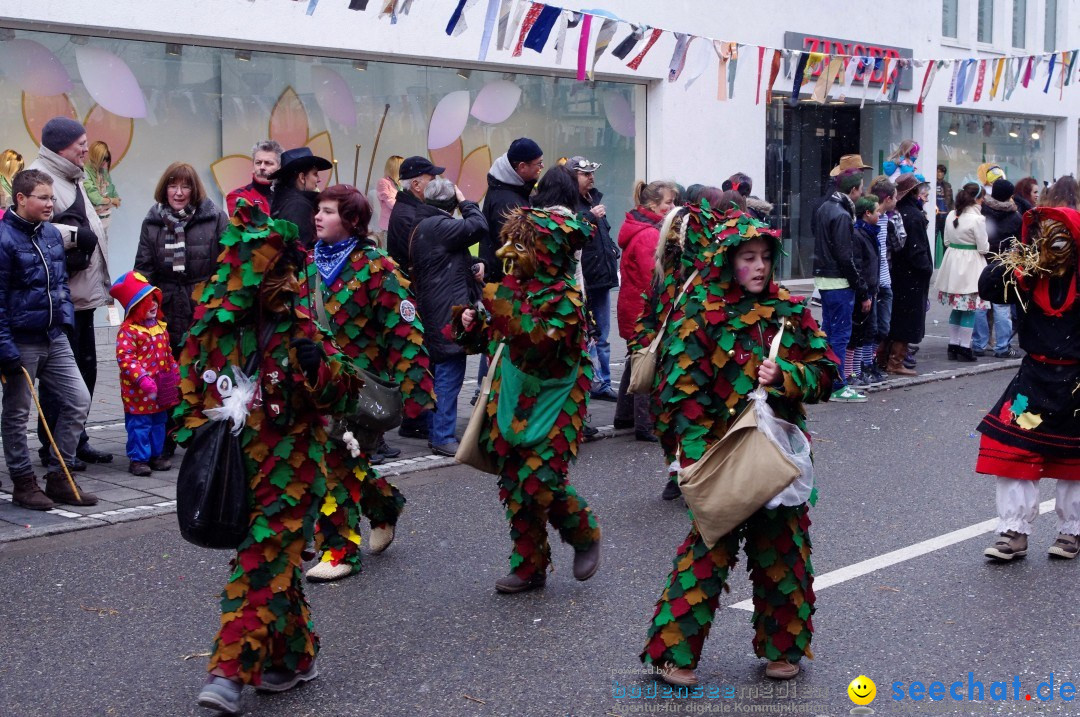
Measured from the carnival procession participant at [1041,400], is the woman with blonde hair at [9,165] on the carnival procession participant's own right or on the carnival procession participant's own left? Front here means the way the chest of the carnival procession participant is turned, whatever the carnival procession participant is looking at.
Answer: on the carnival procession participant's own right

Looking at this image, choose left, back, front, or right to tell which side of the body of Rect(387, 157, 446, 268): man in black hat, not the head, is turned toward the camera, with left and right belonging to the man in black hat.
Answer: right

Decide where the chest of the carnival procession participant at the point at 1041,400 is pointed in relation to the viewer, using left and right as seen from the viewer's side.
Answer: facing the viewer and to the left of the viewer

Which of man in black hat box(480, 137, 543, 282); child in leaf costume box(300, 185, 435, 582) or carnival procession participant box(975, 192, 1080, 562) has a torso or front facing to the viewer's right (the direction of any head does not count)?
the man in black hat

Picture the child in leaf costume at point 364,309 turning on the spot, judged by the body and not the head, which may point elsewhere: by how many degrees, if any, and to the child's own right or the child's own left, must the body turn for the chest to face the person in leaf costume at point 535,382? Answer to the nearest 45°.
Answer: approximately 90° to the child's own left

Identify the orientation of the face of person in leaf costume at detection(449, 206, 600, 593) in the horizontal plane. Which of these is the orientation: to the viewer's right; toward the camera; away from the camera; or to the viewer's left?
to the viewer's left

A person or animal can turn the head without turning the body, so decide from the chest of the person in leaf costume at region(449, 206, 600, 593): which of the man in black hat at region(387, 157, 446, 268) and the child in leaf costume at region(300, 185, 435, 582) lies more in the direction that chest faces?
the child in leaf costume

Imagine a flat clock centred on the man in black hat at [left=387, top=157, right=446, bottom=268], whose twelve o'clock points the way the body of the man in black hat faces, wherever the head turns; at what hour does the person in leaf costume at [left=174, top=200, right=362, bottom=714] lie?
The person in leaf costume is roughly at 3 o'clock from the man in black hat.
